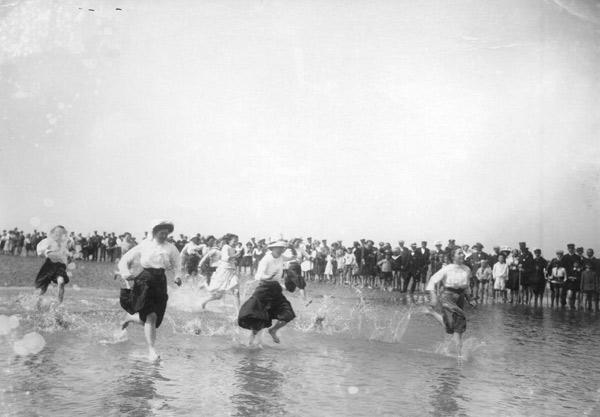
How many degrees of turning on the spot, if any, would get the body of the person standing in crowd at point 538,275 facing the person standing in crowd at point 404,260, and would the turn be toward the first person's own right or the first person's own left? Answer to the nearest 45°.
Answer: approximately 90° to the first person's own right

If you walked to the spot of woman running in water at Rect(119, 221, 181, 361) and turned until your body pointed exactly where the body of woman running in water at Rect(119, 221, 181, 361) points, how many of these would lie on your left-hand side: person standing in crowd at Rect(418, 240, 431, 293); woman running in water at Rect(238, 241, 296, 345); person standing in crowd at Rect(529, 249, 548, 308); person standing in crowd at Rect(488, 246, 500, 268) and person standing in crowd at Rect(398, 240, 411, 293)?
5

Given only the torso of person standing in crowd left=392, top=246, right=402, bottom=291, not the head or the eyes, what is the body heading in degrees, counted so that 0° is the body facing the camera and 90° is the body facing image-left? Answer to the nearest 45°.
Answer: approximately 0°

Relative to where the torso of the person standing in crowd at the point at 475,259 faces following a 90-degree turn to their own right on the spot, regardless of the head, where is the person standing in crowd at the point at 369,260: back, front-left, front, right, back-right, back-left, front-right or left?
front

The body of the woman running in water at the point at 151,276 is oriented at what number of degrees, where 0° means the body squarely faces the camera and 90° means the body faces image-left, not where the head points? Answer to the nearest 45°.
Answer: approximately 315°

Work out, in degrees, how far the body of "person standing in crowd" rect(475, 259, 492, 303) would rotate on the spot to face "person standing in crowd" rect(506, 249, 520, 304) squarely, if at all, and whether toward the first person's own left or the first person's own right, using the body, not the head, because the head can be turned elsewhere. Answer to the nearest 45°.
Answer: approximately 90° to the first person's own left

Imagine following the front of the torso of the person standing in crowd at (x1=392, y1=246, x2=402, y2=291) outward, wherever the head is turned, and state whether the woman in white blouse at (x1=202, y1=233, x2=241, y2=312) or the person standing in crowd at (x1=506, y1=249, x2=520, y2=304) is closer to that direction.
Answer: the woman in white blouse
